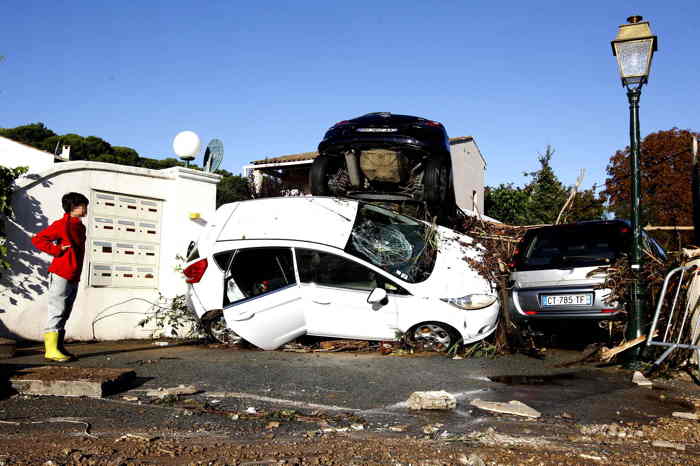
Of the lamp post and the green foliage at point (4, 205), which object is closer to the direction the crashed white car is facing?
the lamp post

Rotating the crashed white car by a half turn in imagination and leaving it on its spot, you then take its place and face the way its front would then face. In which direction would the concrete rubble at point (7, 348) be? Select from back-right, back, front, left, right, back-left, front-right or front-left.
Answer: front

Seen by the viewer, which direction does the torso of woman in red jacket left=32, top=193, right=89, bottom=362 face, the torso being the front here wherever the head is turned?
to the viewer's right

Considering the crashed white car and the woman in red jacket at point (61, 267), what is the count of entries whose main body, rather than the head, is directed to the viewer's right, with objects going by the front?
2

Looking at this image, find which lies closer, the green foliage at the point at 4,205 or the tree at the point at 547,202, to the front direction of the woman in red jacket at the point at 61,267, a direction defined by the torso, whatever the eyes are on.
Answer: the tree

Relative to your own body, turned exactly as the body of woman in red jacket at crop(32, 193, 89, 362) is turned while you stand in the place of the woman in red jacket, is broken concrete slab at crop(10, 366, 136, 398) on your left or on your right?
on your right

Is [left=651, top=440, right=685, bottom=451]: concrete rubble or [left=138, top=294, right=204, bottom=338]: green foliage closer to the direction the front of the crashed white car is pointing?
the concrete rubble

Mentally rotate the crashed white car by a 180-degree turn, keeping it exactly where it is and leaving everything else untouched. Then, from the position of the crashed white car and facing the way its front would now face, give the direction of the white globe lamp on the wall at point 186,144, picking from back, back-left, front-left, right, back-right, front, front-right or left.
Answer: front-right

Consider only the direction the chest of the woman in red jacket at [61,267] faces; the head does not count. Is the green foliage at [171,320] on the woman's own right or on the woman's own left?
on the woman's own left

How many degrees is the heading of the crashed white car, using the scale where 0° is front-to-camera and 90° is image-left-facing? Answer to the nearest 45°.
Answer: approximately 270°

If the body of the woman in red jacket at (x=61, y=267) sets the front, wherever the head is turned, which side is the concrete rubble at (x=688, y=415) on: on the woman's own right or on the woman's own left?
on the woman's own right
